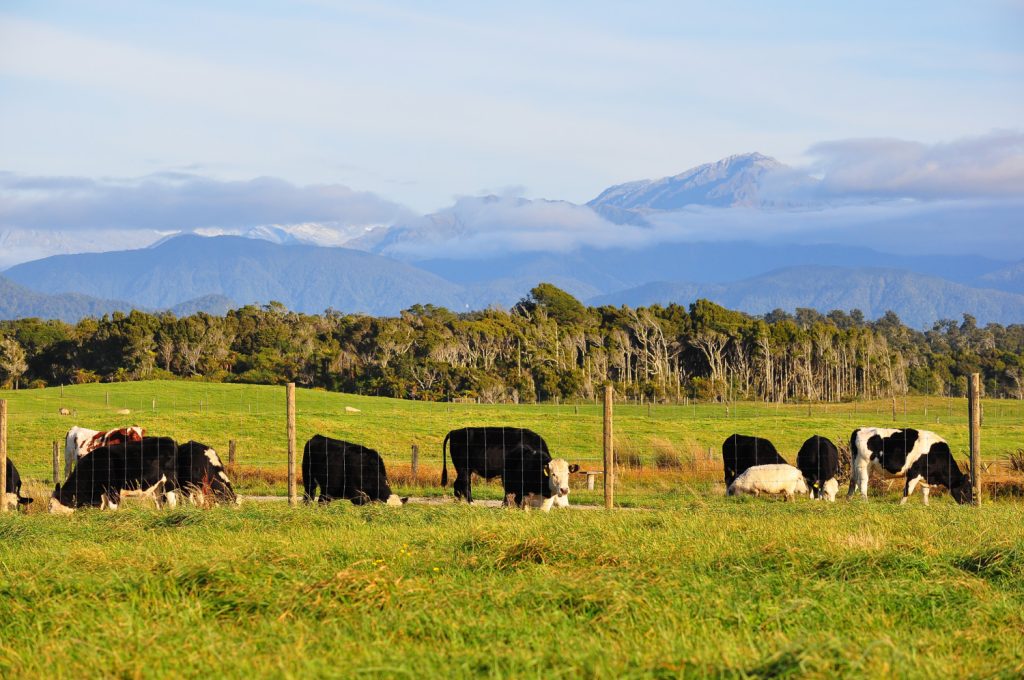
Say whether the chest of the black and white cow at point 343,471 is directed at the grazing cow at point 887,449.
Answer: yes

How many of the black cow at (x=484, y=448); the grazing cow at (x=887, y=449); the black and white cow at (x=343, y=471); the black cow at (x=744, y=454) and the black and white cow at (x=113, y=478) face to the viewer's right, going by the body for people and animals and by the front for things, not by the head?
4

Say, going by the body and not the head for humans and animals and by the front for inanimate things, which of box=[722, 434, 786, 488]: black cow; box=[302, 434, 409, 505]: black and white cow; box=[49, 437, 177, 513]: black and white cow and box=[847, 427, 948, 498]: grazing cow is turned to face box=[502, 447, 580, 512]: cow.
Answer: box=[302, 434, 409, 505]: black and white cow

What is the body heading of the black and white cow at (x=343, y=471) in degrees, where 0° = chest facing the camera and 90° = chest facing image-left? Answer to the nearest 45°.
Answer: approximately 270°

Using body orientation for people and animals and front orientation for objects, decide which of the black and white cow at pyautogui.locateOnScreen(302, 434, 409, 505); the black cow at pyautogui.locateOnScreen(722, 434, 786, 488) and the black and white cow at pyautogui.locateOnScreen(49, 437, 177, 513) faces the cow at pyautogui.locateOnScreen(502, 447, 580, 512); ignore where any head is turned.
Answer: the black and white cow at pyautogui.locateOnScreen(302, 434, 409, 505)

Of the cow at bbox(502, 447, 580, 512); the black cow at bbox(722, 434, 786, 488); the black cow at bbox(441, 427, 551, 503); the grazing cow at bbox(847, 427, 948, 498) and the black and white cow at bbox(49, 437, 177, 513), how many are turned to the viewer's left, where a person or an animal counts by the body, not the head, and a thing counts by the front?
1

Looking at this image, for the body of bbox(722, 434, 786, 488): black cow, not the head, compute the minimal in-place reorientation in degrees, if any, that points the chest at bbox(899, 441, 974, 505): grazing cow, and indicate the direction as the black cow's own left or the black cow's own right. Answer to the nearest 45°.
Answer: approximately 45° to the black cow's own right

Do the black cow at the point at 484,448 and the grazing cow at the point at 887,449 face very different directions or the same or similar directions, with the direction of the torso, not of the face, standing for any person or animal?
same or similar directions

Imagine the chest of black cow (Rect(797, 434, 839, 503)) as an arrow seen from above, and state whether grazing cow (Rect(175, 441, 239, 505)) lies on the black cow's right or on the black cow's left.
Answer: on the black cow's right

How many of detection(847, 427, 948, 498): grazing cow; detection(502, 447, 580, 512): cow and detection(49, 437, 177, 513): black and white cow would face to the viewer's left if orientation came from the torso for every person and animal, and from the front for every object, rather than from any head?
1

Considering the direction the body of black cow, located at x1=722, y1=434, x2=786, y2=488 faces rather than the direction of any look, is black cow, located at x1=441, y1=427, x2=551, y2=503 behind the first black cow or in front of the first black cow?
behind

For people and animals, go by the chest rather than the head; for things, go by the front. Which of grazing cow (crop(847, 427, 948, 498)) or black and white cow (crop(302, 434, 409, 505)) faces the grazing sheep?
the black and white cow

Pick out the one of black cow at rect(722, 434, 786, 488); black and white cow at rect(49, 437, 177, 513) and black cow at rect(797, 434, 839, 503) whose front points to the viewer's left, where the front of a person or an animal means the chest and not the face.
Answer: the black and white cow

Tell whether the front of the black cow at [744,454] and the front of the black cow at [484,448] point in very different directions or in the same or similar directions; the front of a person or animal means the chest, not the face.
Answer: same or similar directions

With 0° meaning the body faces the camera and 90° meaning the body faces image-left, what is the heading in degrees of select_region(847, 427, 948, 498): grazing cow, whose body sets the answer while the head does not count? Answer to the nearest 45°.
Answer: approximately 270°
